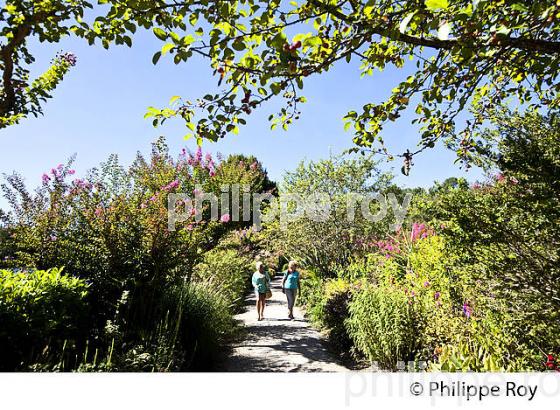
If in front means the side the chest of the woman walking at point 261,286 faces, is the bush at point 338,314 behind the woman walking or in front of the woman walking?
in front

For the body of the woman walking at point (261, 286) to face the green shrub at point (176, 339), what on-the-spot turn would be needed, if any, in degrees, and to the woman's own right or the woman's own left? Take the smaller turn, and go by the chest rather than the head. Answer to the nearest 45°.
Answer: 0° — they already face it

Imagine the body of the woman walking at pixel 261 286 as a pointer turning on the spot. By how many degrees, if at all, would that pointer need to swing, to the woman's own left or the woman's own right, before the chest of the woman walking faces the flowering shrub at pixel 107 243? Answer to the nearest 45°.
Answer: approximately 45° to the woman's own right

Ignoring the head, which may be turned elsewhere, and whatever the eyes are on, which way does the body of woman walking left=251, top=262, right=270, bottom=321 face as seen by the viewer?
toward the camera

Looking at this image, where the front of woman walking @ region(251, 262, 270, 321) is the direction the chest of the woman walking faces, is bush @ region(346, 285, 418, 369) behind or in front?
in front

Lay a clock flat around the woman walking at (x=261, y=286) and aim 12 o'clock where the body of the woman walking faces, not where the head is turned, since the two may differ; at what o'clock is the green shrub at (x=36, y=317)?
The green shrub is roughly at 1 o'clock from the woman walking.
